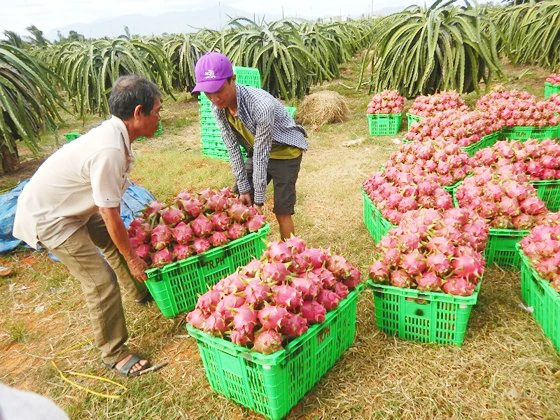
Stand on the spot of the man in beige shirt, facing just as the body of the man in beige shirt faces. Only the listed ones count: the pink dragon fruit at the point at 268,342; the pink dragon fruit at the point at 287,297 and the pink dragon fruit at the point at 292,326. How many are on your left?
0

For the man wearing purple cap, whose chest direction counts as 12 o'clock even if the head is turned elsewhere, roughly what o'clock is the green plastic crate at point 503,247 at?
The green plastic crate is roughly at 8 o'clock from the man wearing purple cap.

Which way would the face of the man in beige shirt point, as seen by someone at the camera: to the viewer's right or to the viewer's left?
to the viewer's right

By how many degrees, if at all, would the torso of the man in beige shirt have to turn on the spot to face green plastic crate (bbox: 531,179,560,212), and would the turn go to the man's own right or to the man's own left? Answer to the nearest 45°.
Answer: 0° — they already face it

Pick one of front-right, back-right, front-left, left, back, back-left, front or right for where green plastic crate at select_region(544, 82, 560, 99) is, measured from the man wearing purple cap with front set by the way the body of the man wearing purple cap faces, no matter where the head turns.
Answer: back

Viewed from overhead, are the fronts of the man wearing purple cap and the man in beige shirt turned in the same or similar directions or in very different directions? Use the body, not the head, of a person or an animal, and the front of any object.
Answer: very different directions

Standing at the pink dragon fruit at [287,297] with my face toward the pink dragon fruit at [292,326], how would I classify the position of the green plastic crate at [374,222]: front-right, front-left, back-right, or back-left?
back-left

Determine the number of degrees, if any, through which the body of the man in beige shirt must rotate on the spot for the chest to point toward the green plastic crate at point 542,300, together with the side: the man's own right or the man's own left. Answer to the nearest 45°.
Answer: approximately 45° to the man's own right

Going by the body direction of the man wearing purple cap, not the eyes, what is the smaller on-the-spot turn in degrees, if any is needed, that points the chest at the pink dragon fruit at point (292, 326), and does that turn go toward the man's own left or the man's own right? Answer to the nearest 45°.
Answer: approximately 45° to the man's own left

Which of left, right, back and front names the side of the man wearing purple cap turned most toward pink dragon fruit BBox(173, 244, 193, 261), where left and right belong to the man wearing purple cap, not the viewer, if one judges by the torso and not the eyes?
front

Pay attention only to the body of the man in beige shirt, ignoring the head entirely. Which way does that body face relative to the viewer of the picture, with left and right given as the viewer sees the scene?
facing to the right of the viewer

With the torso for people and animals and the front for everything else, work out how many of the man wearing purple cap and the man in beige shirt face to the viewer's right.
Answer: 1

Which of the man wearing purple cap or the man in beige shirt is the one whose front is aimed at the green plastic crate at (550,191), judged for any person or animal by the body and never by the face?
the man in beige shirt

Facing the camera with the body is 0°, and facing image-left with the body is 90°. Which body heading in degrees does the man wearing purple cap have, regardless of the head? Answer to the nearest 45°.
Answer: approximately 45°
